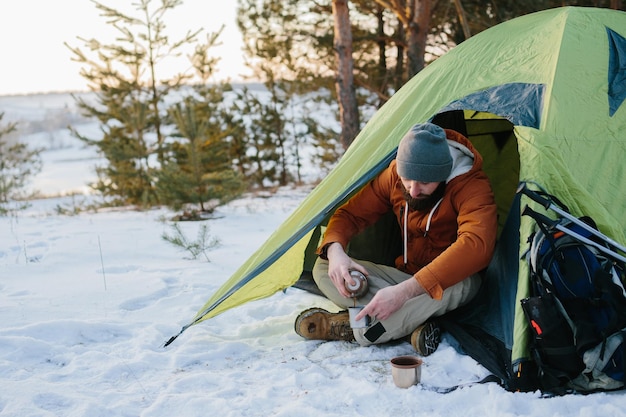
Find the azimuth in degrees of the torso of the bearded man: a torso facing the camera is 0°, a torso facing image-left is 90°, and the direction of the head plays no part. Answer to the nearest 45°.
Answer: approximately 45°

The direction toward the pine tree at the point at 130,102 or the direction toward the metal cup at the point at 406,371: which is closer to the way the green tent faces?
the metal cup

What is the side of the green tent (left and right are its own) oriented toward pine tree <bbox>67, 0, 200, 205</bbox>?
right

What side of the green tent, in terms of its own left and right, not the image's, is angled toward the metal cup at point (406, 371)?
front

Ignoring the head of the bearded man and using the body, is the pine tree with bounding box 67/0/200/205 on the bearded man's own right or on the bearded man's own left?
on the bearded man's own right
